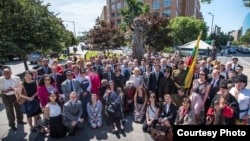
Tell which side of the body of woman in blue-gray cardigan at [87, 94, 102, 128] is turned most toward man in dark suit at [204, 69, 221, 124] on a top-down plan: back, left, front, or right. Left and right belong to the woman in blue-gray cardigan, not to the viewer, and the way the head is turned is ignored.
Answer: left

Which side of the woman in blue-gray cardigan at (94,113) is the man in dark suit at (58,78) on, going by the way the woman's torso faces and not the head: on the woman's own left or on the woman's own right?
on the woman's own right

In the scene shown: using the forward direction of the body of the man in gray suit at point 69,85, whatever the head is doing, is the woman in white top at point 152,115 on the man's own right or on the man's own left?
on the man's own left

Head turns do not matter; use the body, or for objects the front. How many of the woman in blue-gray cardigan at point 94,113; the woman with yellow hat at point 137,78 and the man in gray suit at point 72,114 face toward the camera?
3

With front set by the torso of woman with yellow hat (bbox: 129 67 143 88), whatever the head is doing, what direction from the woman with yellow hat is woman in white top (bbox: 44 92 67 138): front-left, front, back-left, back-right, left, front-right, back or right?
front-right

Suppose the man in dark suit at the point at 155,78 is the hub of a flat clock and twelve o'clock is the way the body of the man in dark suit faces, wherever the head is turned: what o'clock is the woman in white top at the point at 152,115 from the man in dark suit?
The woman in white top is roughly at 12 o'clock from the man in dark suit.
